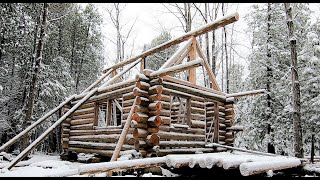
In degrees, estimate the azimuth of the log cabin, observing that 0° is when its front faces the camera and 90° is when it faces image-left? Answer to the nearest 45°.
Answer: approximately 315°

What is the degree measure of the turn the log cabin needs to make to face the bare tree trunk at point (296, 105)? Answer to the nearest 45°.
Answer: approximately 45° to its left

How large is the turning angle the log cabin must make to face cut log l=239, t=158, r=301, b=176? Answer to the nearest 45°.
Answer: approximately 45° to its right
